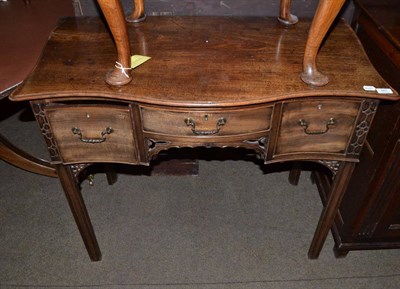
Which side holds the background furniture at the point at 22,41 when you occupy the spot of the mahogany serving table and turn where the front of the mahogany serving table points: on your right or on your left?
on your right

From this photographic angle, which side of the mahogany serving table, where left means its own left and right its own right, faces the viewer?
front

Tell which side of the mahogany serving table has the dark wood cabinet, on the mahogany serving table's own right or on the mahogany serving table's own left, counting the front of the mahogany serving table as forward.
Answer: on the mahogany serving table's own left
